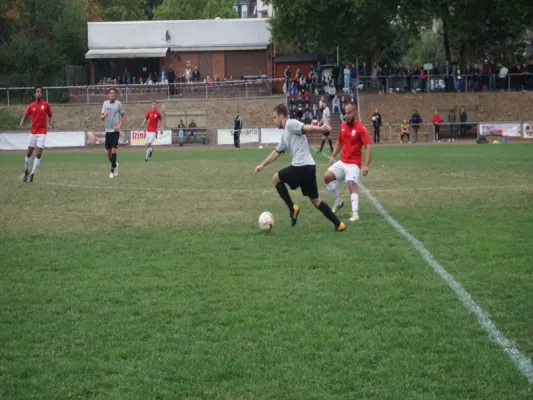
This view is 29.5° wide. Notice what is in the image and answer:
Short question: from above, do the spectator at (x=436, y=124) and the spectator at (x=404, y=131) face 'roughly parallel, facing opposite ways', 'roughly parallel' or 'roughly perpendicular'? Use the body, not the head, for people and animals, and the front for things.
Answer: roughly parallel

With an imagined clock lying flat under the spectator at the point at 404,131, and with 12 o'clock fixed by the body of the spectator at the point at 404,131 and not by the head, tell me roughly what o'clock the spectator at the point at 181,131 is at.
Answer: the spectator at the point at 181,131 is roughly at 3 o'clock from the spectator at the point at 404,131.

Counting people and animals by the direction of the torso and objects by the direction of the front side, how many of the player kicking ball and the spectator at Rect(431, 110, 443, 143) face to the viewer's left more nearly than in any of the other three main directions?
1

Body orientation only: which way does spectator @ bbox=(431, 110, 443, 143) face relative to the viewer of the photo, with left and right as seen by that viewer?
facing the viewer

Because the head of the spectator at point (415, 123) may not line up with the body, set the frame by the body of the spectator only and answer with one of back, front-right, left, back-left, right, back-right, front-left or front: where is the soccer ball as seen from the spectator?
front

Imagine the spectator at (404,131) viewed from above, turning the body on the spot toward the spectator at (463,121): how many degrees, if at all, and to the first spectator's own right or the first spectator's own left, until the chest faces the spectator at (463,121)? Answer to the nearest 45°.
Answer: approximately 135° to the first spectator's own left

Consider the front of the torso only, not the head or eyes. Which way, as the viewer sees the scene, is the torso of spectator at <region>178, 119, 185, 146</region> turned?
toward the camera

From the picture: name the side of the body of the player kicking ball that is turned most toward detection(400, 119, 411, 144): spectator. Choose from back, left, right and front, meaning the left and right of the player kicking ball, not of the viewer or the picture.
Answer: right

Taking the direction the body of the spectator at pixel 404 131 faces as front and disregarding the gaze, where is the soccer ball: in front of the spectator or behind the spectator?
in front

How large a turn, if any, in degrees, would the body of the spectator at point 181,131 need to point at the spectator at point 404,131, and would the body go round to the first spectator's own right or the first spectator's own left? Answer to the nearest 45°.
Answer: approximately 90° to the first spectator's own left

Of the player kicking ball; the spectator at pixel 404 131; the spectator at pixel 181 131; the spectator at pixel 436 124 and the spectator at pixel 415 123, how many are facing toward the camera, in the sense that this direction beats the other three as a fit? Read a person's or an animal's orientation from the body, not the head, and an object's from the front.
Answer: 4

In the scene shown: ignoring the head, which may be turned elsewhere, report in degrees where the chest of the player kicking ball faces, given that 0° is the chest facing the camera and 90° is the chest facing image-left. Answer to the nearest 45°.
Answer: approximately 90°

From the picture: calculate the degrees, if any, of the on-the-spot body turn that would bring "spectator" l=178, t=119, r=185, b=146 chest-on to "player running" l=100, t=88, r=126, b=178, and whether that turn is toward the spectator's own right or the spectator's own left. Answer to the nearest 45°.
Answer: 0° — they already face them

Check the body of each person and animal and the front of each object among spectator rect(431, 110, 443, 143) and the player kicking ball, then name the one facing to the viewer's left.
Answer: the player kicking ball

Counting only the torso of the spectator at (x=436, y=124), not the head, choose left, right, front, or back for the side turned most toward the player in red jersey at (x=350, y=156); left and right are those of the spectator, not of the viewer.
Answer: front
